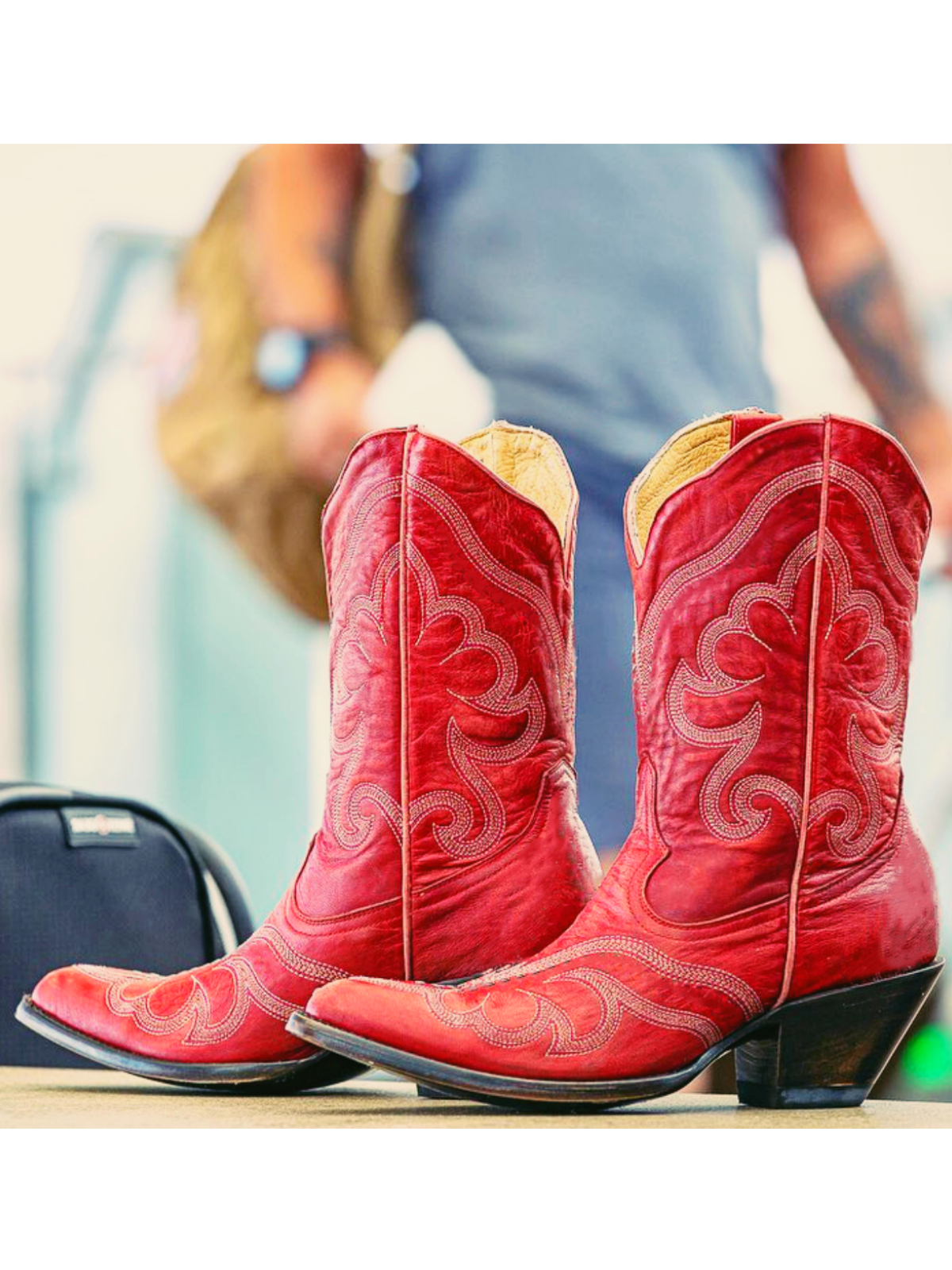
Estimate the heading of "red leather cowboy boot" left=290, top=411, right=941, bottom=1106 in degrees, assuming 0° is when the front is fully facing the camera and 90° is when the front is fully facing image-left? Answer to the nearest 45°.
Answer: approximately 90°

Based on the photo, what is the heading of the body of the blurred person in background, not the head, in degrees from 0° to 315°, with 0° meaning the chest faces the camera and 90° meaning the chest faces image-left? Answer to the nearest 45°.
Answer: approximately 0°

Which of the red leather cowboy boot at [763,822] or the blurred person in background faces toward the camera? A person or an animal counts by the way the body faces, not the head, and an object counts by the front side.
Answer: the blurred person in background

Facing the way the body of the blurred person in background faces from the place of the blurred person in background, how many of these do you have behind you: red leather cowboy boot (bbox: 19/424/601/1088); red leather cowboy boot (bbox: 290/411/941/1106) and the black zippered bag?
0

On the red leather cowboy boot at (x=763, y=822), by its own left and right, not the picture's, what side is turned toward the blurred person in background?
right

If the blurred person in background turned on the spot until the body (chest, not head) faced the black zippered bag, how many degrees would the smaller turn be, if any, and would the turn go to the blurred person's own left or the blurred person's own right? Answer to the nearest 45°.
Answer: approximately 45° to the blurred person's own right

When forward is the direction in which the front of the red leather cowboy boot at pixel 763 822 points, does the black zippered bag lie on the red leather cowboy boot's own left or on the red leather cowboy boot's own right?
on the red leather cowboy boot's own right

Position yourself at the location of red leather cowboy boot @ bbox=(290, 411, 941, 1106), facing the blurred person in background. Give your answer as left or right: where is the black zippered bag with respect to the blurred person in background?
left

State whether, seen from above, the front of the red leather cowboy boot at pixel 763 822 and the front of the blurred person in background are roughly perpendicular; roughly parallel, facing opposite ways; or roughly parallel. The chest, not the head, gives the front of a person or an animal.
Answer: roughly perpendicular
